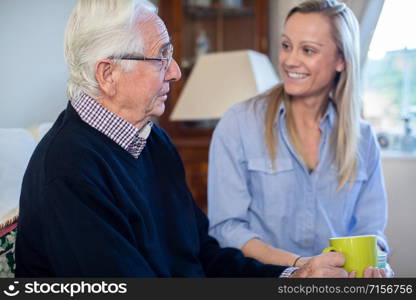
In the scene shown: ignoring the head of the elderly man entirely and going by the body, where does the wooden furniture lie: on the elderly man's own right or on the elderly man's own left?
on the elderly man's own left

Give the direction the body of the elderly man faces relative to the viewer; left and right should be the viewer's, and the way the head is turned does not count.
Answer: facing the viewer and to the right of the viewer

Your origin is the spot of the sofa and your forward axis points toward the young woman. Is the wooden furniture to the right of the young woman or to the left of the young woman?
left

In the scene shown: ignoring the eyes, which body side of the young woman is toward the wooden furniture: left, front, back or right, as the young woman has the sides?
back

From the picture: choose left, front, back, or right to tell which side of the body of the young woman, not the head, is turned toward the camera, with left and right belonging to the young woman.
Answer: front

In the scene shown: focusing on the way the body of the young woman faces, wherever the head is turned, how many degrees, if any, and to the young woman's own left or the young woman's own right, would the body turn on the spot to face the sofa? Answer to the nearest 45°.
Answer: approximately 45° to the young woman's own right

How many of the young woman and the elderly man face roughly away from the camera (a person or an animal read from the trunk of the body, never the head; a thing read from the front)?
0

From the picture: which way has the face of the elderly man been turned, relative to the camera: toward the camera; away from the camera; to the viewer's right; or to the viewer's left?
to the viewer's right

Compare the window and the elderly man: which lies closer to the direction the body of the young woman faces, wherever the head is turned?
the elderly man

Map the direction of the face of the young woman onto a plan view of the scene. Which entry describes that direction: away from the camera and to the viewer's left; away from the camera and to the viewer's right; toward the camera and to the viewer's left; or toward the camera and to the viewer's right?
toward the camera and to the viewer's left

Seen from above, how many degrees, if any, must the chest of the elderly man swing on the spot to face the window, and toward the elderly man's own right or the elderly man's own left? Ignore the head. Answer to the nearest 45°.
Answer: approximately 90° to the elderly man's own left

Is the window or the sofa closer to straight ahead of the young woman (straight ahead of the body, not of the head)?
the sofa

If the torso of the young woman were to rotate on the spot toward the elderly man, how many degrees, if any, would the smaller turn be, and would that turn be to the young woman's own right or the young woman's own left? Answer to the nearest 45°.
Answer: approximately 45° to the young woman's own right
